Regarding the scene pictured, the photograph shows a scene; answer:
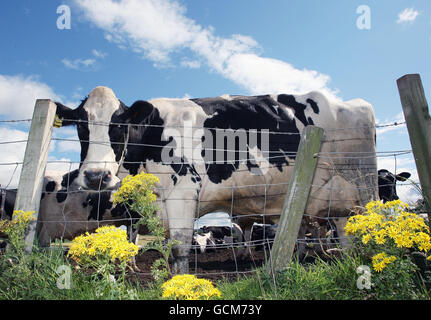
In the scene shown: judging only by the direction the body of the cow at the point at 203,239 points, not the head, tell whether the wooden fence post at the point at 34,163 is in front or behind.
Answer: in front

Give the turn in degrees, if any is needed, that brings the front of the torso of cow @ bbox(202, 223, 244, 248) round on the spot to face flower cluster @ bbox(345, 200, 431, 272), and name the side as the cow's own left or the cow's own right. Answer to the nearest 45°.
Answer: approximately 90° to the cow's own left

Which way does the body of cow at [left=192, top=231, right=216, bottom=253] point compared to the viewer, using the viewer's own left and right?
facing the viewer

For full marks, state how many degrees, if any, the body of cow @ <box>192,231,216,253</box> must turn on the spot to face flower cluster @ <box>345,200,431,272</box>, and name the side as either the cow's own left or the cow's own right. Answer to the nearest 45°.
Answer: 0° — it already faces it

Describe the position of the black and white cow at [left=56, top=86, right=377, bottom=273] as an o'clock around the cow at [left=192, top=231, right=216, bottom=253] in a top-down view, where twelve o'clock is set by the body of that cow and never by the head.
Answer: The black and white cow is roughly at 12 o'clock from the cow.

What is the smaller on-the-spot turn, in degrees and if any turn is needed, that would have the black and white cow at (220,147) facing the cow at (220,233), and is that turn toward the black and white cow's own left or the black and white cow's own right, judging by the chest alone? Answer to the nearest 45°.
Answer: approximately 90° to the black and white cow's own right

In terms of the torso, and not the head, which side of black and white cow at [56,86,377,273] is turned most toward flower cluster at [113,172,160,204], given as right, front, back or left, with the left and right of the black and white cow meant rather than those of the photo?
left

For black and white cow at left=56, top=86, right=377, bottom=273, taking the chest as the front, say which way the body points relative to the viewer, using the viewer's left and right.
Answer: facing to the left of the viewer

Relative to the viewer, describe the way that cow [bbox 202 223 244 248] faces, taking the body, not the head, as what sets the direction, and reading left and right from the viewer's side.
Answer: facing to the left of the viewer

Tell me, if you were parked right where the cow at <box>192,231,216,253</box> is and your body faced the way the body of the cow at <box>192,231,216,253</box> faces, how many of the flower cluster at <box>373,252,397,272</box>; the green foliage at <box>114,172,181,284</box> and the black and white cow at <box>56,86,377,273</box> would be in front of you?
3

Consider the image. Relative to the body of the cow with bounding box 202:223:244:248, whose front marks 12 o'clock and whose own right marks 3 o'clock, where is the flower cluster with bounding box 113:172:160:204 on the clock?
The flower cluster is roughly at 9 o'clock from the cow.
